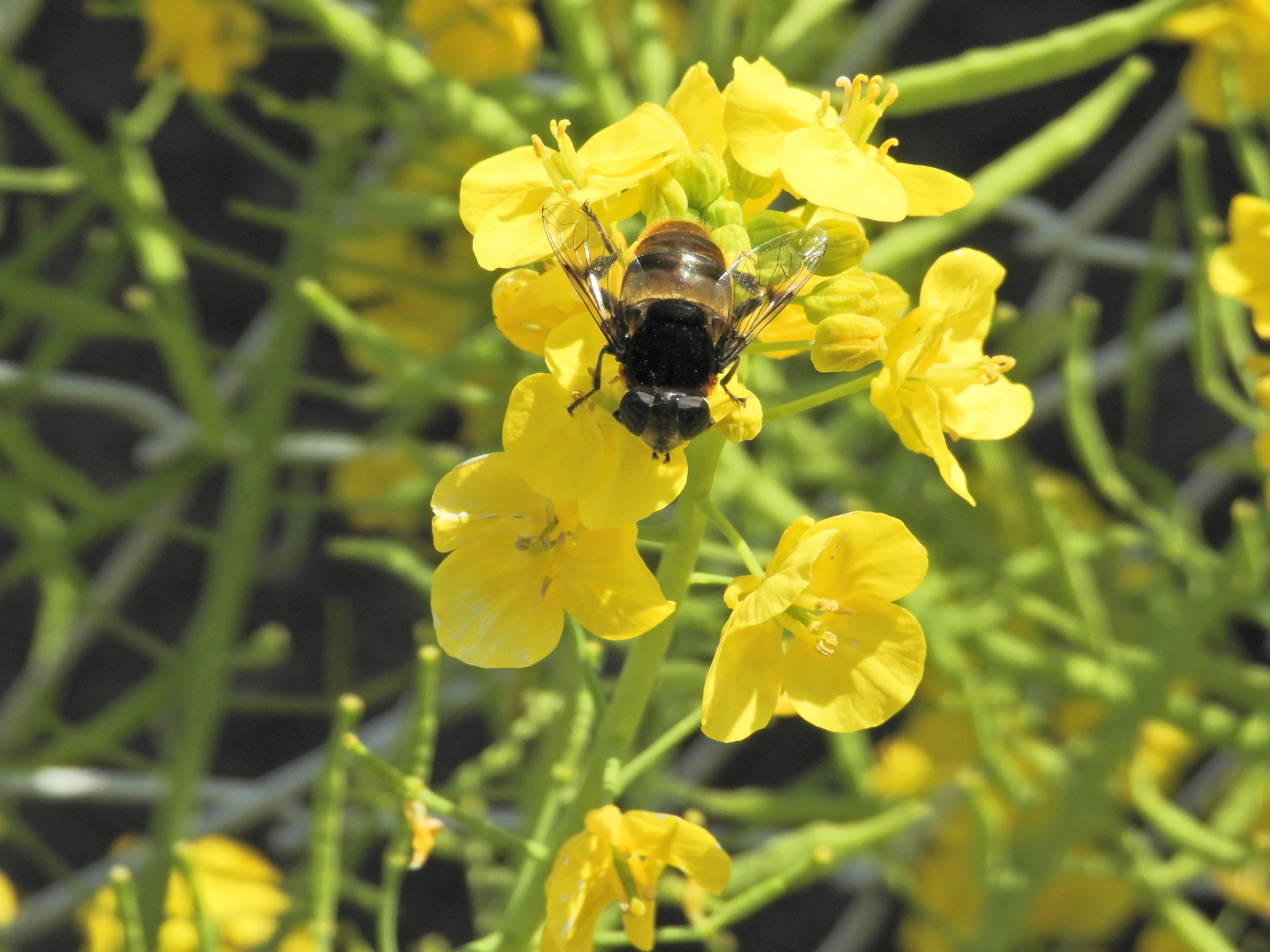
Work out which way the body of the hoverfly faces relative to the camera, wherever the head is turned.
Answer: toward the camera
